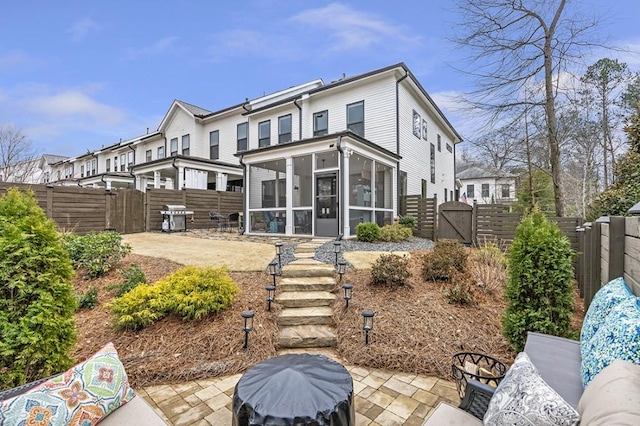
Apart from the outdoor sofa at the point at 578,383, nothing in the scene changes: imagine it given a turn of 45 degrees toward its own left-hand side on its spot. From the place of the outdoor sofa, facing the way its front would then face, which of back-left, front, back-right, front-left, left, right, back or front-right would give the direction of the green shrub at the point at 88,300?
right

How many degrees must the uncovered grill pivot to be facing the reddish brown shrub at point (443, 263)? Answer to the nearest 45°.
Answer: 0° — it already faces it

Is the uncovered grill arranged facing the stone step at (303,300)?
yes

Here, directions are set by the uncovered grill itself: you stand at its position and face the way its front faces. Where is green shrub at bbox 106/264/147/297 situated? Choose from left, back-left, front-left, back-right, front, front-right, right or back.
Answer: front

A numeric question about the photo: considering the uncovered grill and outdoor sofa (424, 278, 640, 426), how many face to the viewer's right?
0

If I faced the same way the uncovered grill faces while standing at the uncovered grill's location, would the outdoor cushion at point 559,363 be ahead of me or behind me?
ahead

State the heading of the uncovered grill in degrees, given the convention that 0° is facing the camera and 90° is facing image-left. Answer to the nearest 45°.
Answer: approximately 0°

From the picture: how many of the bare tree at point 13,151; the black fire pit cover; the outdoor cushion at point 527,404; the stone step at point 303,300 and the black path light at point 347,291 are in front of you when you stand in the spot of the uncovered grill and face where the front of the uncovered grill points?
4

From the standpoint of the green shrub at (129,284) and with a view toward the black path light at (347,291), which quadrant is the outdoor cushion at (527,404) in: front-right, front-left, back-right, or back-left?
front-right

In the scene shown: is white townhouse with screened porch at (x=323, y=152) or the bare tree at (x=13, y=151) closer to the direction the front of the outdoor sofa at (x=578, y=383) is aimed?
the bare tree

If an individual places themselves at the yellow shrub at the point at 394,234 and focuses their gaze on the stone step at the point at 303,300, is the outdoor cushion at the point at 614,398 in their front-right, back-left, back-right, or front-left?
front-left

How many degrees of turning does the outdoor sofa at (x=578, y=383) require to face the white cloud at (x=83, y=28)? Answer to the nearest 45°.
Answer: approximately 45° to its right

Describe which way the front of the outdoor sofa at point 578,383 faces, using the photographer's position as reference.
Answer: facing the viewer and to the left of the viewer

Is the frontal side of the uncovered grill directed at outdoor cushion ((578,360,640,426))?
yes

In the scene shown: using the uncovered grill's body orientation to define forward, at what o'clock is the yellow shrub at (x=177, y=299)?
The yellow shrub is roughly at 12 o'clock from the uncovered grill.

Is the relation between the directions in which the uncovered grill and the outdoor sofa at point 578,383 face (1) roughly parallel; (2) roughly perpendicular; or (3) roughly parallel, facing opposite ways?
roughly perpendicular

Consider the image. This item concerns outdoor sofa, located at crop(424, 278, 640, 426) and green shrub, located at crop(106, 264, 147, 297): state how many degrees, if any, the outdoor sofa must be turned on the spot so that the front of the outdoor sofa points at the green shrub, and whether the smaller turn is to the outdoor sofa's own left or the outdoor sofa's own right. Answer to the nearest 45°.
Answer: approximately 45° to the outdoor sofa's own right

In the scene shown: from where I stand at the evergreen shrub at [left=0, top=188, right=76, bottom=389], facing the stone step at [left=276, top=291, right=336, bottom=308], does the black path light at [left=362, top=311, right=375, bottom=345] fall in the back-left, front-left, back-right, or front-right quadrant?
front-right
